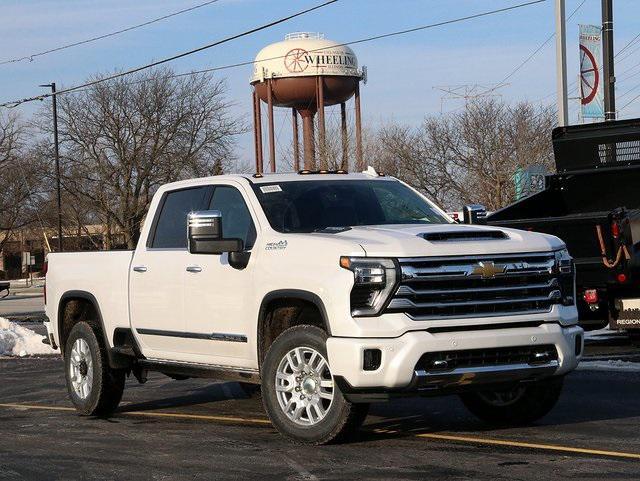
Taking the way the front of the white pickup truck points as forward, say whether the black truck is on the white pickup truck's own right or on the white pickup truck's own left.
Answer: on the white pickup truck's own left

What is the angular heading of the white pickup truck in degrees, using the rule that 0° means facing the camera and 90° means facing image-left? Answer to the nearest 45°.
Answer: approximately 315°

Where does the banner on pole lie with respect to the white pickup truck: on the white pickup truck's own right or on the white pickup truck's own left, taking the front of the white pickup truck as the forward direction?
on the white pickup truck's own left

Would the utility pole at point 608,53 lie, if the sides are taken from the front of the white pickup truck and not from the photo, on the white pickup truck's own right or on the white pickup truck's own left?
on the white pickup truck's own left

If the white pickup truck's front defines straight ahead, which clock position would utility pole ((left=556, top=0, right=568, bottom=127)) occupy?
The utility pole is roughly at 8 o'clock from the white pickup truck.
